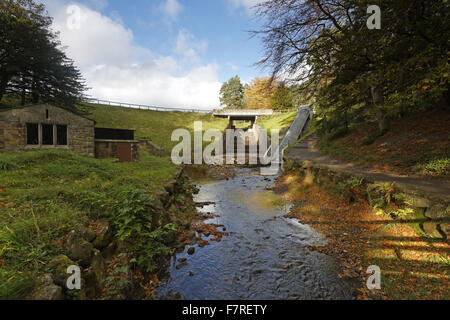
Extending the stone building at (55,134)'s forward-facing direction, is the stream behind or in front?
in front

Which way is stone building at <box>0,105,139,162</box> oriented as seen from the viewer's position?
toward the camera

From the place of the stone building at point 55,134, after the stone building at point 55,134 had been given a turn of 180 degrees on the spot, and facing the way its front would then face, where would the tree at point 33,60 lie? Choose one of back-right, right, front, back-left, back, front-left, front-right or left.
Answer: front
